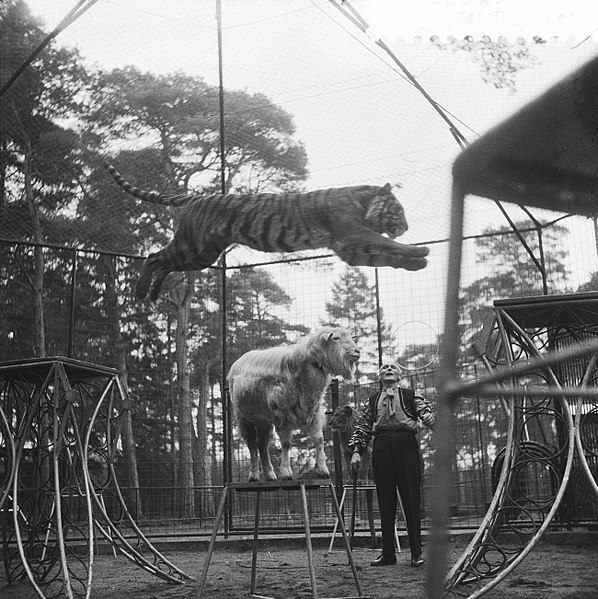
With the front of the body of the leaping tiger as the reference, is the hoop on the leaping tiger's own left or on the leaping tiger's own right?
on the leaping tiger's own left

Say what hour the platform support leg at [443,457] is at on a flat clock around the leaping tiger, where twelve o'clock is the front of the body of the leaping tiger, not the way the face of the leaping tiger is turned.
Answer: The platform support leg is roughly at 3 o'clock from the leaping tiger.

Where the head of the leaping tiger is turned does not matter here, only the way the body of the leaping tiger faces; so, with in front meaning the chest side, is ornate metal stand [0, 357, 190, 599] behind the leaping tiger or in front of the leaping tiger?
behind

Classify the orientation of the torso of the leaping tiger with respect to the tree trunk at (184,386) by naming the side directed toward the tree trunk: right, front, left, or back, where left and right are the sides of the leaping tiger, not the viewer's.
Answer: left

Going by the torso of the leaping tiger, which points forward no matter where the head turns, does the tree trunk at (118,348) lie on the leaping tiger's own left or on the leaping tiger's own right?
on the leaping tiger's own left

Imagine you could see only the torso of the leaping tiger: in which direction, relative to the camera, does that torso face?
to the viewer's right

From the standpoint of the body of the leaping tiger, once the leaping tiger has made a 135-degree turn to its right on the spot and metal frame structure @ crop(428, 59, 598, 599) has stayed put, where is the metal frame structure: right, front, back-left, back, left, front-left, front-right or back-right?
front-left
